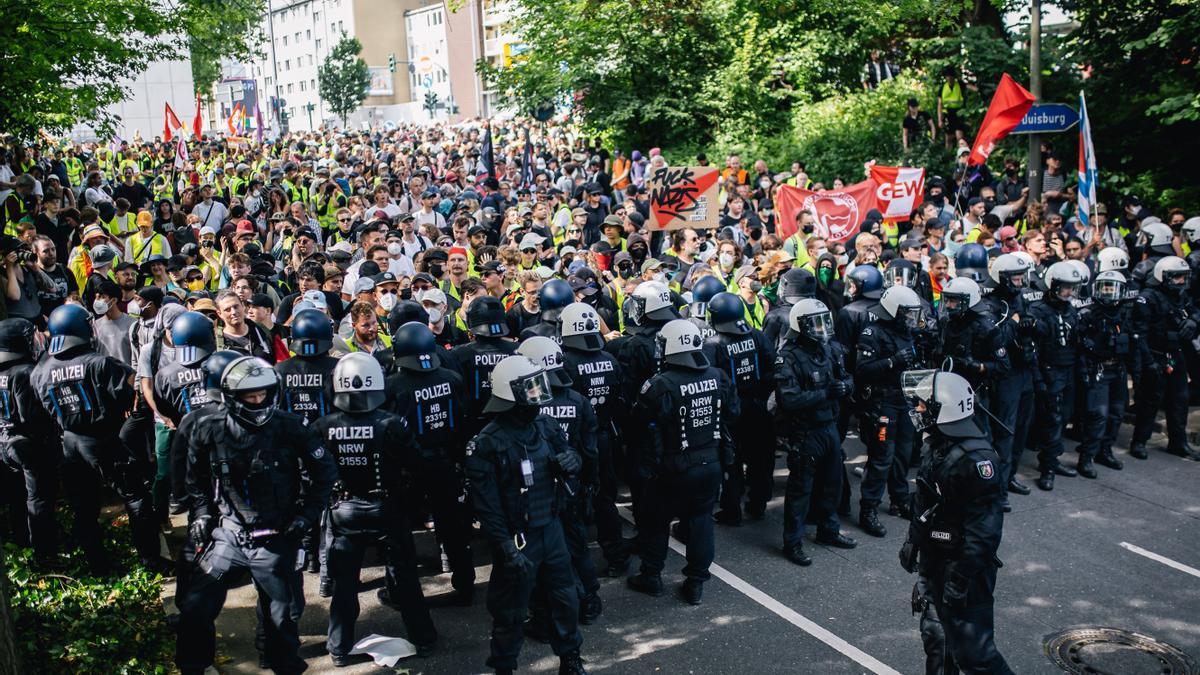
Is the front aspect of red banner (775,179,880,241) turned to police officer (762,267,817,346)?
yes

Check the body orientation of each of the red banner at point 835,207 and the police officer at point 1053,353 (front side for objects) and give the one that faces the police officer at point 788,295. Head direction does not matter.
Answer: the red banner

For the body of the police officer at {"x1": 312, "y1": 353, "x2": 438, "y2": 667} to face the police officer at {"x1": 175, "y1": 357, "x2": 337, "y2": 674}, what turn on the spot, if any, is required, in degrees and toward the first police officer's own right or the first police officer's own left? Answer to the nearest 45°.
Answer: approximately 135° to the first police officer's own left

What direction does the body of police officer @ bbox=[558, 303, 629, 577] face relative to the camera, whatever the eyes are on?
away from the camera
